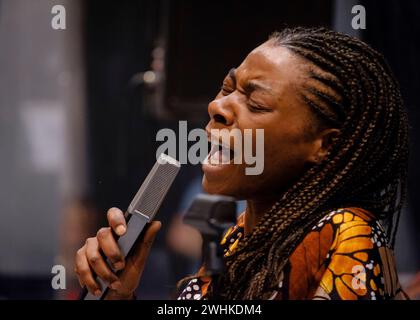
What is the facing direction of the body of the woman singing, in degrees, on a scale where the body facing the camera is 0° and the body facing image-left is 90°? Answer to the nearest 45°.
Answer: approximately 45°
